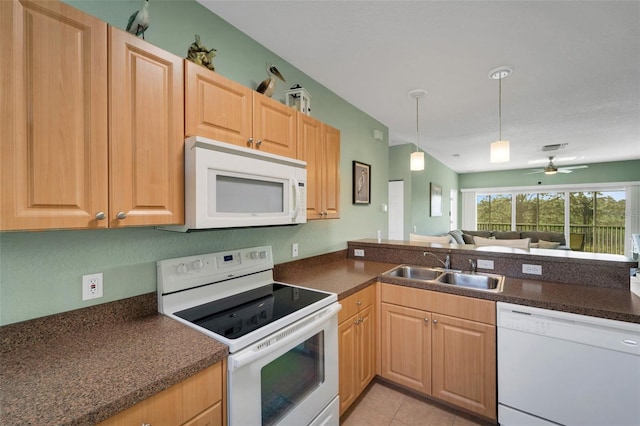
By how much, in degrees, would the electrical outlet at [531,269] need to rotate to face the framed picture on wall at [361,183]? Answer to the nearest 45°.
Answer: approximately 90° to its right

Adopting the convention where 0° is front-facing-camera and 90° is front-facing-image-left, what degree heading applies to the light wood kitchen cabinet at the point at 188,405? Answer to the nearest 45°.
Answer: approximately 315°

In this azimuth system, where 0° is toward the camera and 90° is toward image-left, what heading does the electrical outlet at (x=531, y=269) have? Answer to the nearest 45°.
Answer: approximately 0°

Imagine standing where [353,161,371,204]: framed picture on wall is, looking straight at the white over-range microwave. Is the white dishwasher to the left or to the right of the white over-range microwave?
left

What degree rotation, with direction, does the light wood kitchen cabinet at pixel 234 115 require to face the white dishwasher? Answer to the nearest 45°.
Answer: approximately 45° to its left

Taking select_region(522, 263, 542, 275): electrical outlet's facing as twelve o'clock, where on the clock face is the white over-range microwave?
The white over-range microwave is roughly at 1 o'clock from the electrical outlet.

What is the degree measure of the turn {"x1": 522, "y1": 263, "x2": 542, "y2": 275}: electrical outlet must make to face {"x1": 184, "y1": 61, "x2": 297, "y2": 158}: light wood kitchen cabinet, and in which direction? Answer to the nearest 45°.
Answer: approximately 45° to its right

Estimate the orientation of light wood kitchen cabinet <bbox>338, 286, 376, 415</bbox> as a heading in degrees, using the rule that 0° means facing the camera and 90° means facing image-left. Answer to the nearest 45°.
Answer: approximately 315°

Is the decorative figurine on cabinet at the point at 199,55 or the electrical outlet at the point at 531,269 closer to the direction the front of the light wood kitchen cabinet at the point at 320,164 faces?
the electrical outlet
